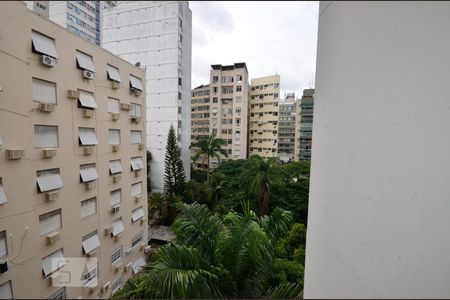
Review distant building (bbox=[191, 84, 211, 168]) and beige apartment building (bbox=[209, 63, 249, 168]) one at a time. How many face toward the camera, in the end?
2

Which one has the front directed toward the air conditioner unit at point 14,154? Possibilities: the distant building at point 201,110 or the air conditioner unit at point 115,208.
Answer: the distant building

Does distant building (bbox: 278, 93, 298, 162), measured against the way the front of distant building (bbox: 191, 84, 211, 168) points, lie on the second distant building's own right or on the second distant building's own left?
on the second distant building's own left

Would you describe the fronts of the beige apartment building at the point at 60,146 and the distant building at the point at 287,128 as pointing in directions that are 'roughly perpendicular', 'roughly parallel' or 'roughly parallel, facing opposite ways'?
roughly perpendicular

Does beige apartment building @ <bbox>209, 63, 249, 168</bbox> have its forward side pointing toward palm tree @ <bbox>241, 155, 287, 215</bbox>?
yes

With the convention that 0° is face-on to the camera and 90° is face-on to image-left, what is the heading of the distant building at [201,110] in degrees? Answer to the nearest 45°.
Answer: approximately 0°

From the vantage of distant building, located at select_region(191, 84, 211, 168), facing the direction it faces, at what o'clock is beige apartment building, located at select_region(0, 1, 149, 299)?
The beige apartment building is roughly at 12 o'clock from the distant building.

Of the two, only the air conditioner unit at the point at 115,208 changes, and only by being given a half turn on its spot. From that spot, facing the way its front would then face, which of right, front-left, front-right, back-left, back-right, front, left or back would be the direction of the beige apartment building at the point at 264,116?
right

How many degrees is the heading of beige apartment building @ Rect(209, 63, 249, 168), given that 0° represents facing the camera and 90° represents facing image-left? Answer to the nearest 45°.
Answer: approximately 0°
